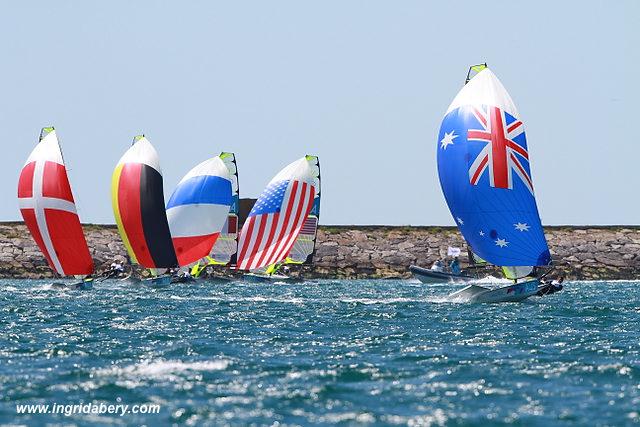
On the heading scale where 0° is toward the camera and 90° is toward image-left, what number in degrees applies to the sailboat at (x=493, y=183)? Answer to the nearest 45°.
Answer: approximately 315°
